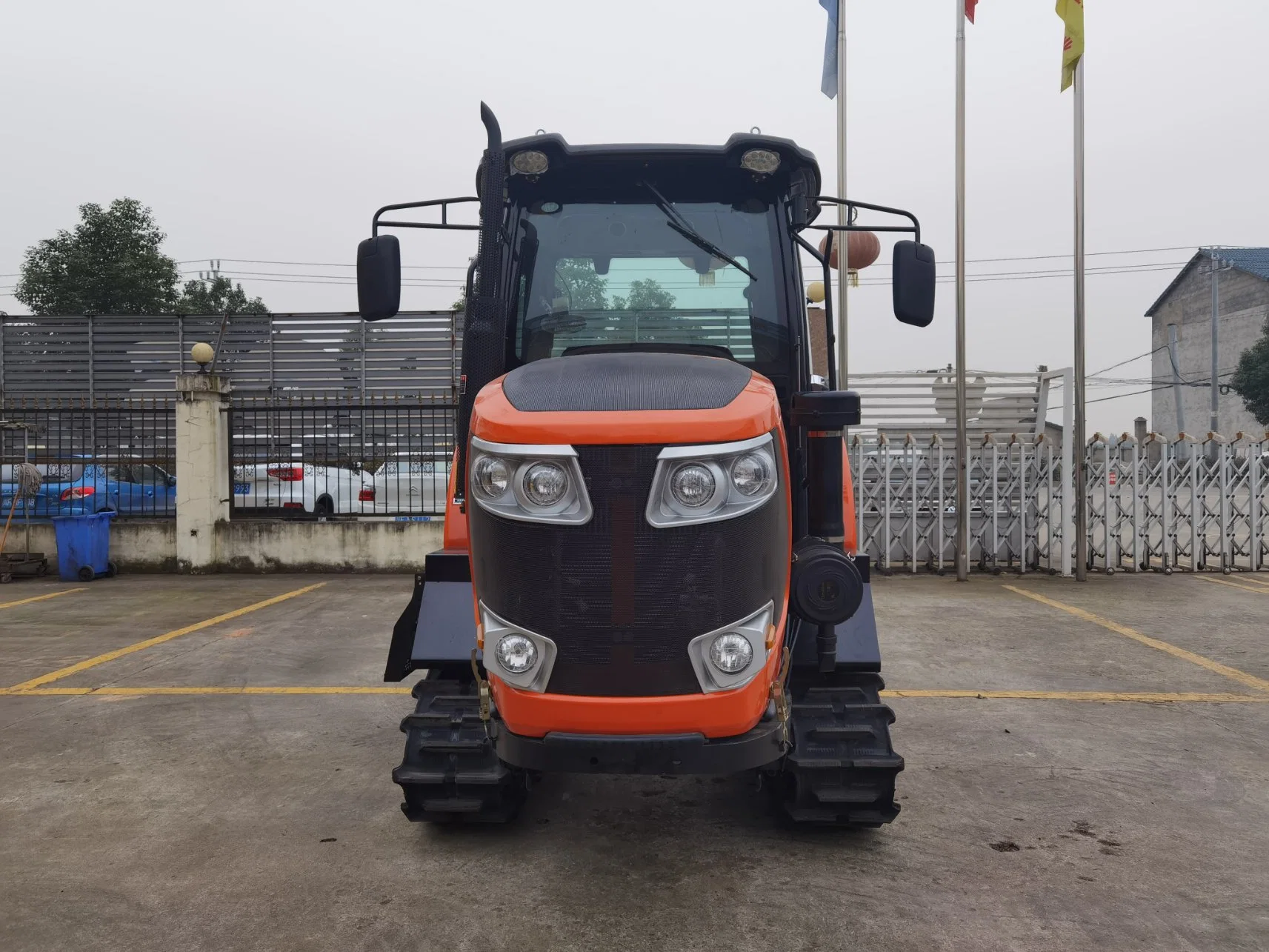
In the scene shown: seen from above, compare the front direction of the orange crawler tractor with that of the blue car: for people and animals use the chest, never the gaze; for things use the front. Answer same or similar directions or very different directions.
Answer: very different directions

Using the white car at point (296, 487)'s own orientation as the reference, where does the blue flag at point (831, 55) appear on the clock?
The blue flag is roughly at 2 o'clock from the white car.

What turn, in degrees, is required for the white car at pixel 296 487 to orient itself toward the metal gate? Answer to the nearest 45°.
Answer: approximately 90° to its right

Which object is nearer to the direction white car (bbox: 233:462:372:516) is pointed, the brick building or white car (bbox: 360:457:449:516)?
the brick building

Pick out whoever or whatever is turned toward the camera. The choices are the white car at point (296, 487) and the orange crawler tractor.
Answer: the orange crawler tractor

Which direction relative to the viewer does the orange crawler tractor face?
toward the camera

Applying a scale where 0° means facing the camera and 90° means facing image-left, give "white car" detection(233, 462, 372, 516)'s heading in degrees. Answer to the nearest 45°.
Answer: approximately 225°

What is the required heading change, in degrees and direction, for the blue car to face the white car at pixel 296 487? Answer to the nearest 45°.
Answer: approximately 90° to its right

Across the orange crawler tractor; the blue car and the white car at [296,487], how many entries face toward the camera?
1

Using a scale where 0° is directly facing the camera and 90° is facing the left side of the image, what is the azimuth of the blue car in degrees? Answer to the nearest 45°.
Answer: approximately 225°

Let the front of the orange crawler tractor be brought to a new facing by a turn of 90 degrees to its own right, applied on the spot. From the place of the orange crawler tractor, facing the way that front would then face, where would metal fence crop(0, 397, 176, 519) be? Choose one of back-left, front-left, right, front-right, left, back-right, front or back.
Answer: front-right

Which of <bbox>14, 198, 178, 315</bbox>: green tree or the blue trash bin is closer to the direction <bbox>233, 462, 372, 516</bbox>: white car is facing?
the green tree

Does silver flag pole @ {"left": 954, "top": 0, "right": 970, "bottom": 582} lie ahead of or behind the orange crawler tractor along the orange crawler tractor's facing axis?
behind

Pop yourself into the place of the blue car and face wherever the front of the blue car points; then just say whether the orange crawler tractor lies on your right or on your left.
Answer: on your right

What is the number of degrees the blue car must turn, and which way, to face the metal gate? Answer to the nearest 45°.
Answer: approximately 90° to its right

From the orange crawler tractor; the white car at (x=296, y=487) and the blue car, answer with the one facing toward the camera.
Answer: the orange crawler tractor
